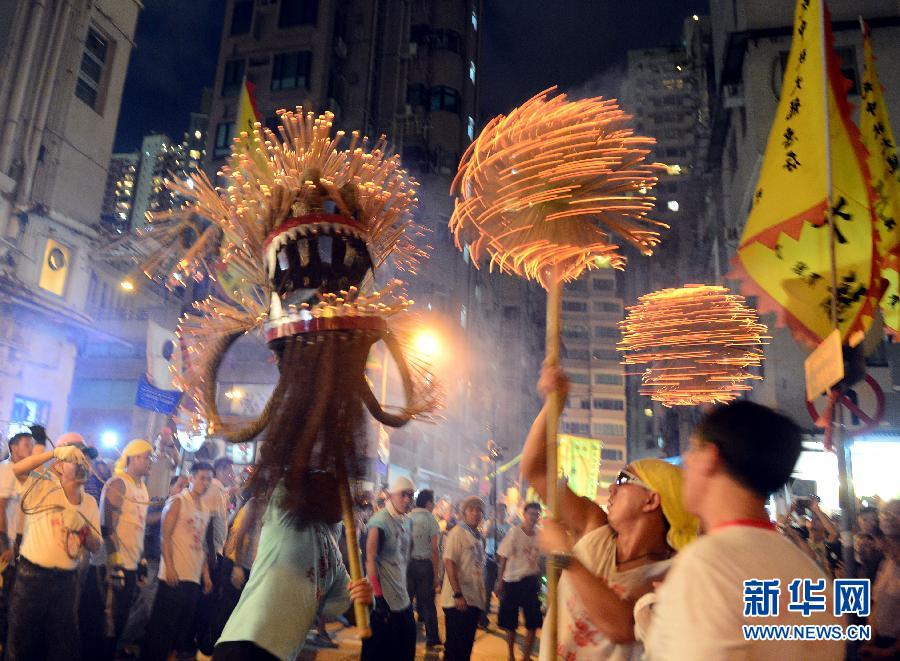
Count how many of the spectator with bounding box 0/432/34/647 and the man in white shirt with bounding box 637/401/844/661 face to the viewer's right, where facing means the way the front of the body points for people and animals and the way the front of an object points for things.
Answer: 1

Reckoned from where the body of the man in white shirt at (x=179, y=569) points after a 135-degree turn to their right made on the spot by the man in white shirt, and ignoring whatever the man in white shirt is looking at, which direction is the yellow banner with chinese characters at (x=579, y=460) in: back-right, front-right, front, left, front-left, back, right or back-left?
back-right

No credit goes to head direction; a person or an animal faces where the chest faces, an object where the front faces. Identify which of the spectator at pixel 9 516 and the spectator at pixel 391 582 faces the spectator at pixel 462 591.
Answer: the spectator at pixel 9 516

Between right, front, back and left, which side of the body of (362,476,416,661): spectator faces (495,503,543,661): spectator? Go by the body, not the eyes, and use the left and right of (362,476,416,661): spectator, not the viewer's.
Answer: left

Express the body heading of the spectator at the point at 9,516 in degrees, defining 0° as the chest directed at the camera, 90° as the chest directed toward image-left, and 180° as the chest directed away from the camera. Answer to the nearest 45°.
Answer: approximately 270°

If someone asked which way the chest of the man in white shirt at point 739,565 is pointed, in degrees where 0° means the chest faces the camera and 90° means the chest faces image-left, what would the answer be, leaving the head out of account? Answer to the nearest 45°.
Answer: approximately 135°

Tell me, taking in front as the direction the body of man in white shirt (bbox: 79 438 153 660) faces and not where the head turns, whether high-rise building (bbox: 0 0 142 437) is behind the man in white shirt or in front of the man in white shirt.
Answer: behind
